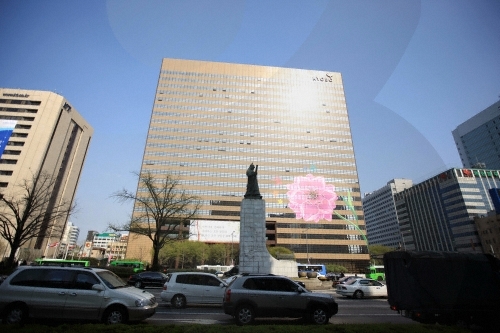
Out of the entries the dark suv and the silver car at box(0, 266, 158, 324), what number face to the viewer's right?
2

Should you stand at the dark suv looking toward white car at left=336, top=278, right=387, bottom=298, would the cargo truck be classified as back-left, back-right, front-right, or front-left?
front-right

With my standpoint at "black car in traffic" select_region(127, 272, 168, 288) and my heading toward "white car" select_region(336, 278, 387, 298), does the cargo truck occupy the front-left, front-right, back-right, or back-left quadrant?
front-right

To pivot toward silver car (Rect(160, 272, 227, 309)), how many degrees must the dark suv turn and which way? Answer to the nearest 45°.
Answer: approximately 135° to its left

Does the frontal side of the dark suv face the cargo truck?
yes

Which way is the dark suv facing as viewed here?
to the viewer's right

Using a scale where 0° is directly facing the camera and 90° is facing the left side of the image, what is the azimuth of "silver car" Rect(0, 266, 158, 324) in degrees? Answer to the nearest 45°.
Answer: approximately 270°

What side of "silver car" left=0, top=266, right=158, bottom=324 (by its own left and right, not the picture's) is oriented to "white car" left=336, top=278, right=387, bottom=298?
front

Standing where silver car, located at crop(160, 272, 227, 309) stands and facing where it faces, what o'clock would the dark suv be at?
The dark suv is roughly at 2 o'clock from the silver car.

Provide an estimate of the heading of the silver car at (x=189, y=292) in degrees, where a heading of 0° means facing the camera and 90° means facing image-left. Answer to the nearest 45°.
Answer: approximately 270°

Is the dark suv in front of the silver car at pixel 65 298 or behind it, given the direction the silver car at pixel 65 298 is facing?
in front
